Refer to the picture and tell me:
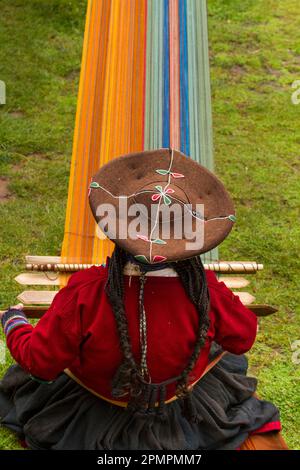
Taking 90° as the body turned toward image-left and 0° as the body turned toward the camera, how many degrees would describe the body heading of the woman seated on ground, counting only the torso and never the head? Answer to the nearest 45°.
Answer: approximately 180°
